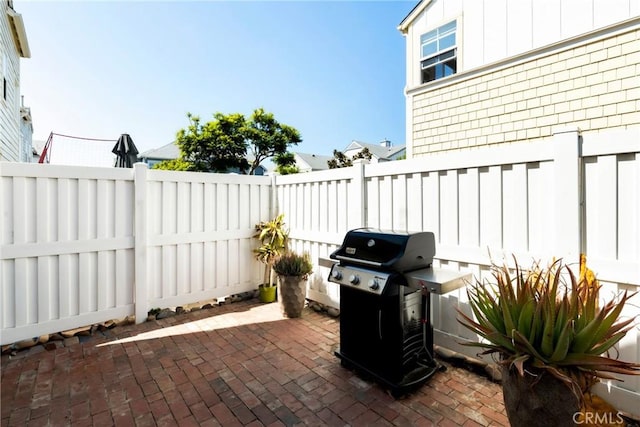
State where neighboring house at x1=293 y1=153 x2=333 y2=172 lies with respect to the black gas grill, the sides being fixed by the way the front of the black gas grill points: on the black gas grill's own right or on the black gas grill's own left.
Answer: on the black gas grill's own right

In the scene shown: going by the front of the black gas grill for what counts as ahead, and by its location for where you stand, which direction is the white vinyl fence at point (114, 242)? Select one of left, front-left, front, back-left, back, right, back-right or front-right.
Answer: front-right

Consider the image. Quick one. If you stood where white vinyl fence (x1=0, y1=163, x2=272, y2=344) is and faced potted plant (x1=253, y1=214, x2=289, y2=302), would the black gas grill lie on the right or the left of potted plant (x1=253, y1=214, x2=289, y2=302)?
right

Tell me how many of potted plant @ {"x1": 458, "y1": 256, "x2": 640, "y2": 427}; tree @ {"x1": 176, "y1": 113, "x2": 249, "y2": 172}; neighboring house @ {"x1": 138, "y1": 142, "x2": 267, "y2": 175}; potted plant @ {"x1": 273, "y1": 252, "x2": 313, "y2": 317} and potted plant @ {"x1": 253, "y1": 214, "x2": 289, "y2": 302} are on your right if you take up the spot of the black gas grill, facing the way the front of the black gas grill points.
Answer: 4

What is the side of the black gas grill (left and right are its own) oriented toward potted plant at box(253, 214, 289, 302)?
right

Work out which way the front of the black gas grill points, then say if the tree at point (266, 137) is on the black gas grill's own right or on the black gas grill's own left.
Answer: on the black gas grill's own right

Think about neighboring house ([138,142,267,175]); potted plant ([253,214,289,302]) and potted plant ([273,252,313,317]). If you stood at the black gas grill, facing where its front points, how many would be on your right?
3

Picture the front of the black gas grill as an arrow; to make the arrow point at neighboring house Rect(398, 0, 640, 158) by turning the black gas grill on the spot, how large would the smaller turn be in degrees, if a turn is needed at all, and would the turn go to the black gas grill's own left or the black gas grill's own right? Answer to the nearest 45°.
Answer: approximately 180°

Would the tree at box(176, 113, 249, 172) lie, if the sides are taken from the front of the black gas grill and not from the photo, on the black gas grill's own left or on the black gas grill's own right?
on the black gas grill's own right

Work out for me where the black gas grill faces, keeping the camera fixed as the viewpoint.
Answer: facing the viewer and to the left of the viewer

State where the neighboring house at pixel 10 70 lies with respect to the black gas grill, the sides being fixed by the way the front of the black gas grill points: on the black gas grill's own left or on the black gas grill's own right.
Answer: on the black gas grill's own right

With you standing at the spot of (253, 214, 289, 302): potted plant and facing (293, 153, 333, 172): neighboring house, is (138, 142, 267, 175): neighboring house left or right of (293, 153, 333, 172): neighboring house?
left

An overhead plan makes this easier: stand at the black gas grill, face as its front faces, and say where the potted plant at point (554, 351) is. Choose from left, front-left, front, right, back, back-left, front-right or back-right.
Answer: left

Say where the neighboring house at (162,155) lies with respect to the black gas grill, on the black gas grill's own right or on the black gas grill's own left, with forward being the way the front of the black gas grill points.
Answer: on the black gas grill's own right

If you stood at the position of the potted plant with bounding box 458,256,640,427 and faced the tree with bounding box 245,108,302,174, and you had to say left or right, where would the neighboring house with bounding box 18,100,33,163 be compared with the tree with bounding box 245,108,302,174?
left

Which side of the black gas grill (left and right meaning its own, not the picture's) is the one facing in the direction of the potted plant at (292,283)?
right
